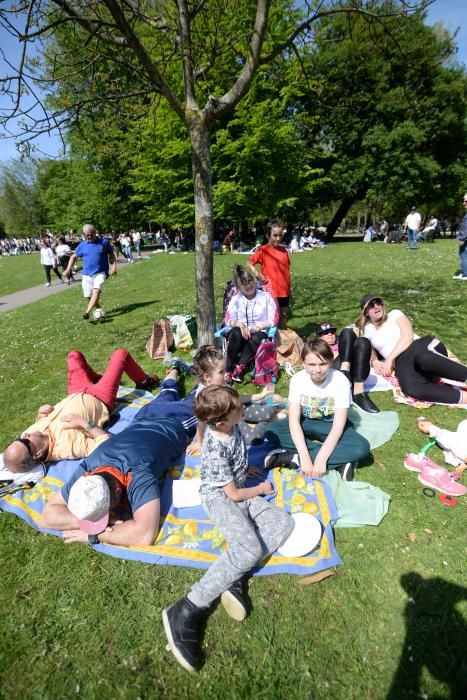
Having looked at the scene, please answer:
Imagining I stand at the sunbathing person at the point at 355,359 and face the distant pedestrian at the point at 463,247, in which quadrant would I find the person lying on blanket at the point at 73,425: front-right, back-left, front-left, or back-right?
back-left

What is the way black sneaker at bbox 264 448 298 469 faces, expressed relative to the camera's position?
facing to the left of the viewer

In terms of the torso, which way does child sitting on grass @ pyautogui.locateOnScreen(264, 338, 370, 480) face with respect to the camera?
toward the camera

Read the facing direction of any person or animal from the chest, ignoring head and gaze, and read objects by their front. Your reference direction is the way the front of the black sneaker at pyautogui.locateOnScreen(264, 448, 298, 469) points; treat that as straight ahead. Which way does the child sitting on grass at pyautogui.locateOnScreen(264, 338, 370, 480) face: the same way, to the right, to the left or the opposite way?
to the left

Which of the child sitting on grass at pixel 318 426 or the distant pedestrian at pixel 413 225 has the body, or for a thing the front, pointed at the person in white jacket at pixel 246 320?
the distant pedestrian

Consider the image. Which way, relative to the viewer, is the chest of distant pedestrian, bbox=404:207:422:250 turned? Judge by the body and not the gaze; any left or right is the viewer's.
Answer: facing the viewer

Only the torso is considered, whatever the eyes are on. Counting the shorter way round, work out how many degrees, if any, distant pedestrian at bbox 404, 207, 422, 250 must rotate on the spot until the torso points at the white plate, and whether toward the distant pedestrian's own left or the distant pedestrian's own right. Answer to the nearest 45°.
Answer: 0° — they already face it

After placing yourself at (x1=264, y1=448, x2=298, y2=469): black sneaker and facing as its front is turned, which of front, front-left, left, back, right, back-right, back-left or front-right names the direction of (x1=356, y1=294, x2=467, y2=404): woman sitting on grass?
back-right

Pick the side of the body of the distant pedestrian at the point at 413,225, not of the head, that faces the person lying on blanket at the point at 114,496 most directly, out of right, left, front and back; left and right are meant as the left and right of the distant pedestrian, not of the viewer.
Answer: front
